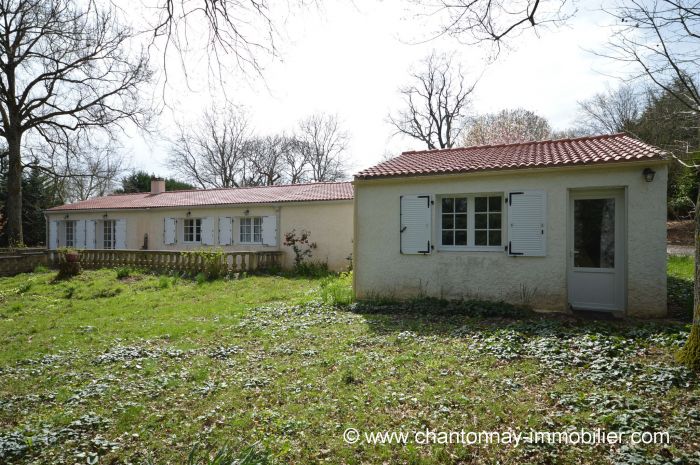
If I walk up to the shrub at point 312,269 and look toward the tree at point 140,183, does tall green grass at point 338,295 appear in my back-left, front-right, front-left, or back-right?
back-left

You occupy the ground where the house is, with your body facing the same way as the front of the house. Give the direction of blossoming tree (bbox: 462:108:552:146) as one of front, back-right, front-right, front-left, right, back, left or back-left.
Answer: back

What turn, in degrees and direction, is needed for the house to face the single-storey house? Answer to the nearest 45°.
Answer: approximately 135° to its right

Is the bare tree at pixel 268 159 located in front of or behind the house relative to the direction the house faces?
behind

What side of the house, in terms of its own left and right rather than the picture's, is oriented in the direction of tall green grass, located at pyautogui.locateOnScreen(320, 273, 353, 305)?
right

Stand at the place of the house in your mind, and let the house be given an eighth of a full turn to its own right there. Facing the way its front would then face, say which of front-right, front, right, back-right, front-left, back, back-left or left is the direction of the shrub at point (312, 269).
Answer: right

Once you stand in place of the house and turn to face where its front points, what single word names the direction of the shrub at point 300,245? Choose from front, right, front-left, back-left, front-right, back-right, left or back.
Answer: back-right

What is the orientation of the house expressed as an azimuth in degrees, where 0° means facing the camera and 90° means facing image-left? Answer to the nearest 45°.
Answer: approximately 0°

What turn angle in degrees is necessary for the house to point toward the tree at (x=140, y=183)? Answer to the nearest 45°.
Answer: approximately 135° to its right

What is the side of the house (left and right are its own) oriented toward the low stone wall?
right
